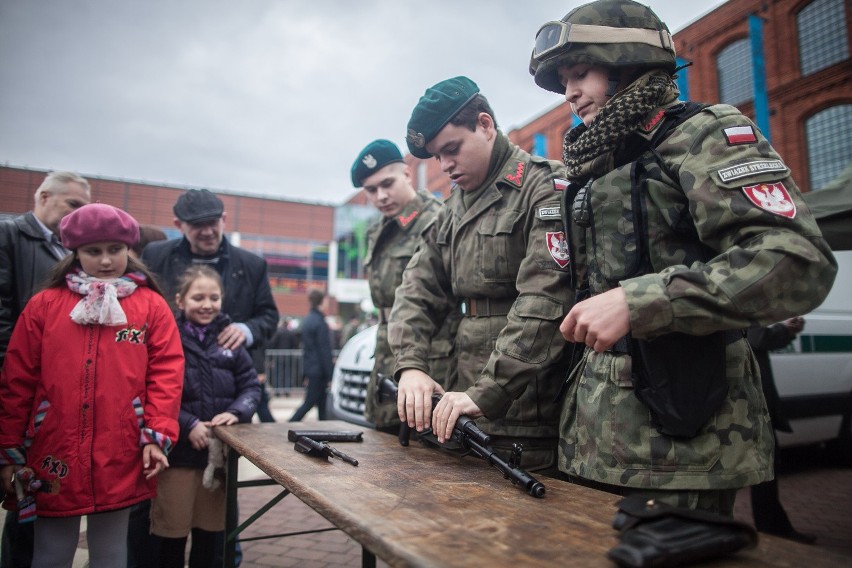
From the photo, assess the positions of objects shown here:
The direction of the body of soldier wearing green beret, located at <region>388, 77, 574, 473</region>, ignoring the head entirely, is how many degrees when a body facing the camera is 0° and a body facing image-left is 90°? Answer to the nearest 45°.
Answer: approximately 45°

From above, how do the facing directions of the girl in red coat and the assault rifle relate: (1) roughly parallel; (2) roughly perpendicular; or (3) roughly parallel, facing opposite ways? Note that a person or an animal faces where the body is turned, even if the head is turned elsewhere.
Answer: roughly parallel

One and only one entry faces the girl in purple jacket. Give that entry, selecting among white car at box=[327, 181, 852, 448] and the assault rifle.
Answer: the white car

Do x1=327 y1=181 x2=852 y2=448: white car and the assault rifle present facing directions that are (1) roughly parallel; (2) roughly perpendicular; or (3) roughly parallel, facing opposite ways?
roughly perpendicular

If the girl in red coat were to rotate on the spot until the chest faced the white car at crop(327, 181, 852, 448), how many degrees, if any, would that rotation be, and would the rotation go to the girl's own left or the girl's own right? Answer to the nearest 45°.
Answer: approximately 90° to the girl's own left

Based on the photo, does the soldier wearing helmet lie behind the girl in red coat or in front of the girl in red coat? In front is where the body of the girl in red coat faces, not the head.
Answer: in front

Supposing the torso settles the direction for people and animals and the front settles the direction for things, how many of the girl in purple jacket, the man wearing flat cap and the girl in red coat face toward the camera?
3

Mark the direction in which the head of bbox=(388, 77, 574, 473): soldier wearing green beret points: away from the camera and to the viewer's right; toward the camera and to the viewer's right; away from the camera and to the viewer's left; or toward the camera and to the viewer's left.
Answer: toward the camera and to the viewer's left

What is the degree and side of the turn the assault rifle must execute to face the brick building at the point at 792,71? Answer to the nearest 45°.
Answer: approximately 90° to its left

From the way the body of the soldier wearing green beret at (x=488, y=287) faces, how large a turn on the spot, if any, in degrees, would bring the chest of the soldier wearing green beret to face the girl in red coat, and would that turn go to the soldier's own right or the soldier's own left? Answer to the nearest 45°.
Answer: approximately 45° to the soldier's own right

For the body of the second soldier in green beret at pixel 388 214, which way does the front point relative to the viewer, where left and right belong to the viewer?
facing the viewer and to the left of the viewer

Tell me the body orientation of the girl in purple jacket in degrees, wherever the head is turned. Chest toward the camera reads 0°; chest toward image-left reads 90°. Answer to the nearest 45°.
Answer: approximately 0°

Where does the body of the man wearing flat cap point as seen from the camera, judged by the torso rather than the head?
toward the camera

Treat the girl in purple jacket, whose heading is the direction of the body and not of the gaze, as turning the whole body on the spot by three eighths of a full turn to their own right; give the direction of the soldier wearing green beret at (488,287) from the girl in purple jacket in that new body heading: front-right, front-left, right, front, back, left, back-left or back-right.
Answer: back

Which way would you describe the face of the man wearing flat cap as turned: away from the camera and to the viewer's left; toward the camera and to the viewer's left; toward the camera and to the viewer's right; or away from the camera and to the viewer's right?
toward the camera and to the viewer's right

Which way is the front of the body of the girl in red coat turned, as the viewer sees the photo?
toward the camera
